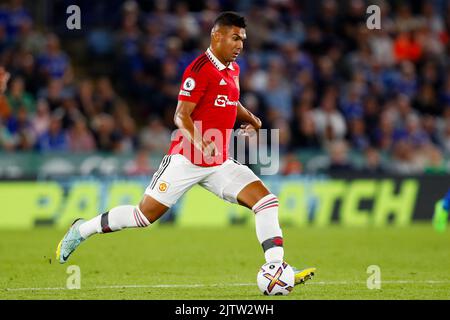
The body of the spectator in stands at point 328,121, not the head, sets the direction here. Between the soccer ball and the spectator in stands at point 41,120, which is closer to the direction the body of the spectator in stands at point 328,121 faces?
the soccer ball

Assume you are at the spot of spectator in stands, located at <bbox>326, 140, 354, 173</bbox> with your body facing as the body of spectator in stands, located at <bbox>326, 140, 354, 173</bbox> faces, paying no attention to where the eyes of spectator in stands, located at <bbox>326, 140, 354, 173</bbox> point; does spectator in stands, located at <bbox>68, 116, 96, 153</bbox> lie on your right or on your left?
on your right

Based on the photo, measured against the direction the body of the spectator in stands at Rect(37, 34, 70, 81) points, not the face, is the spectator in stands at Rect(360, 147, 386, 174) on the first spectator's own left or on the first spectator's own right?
on the first spectator's own left

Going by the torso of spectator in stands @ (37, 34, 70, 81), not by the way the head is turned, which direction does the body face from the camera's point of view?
toward the camera

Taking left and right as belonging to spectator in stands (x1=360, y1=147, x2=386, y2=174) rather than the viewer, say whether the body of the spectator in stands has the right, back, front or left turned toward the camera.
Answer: front

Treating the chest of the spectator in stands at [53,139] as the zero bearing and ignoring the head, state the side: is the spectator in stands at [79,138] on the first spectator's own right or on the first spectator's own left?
on the first spectator's own left

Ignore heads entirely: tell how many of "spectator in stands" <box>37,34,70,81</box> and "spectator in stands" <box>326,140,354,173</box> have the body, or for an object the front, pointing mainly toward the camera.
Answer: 2

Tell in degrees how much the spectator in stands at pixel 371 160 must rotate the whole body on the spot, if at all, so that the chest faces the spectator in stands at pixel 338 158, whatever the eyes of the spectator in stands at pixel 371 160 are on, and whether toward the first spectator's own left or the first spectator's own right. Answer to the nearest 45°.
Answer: approximately 45° to the first spectator's own right

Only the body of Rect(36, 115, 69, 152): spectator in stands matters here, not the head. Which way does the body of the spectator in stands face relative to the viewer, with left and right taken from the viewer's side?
facing the viewer

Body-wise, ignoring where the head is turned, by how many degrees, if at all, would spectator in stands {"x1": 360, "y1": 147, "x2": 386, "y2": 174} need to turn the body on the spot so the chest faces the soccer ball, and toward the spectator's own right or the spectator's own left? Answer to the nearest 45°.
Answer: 0° — they already face it
